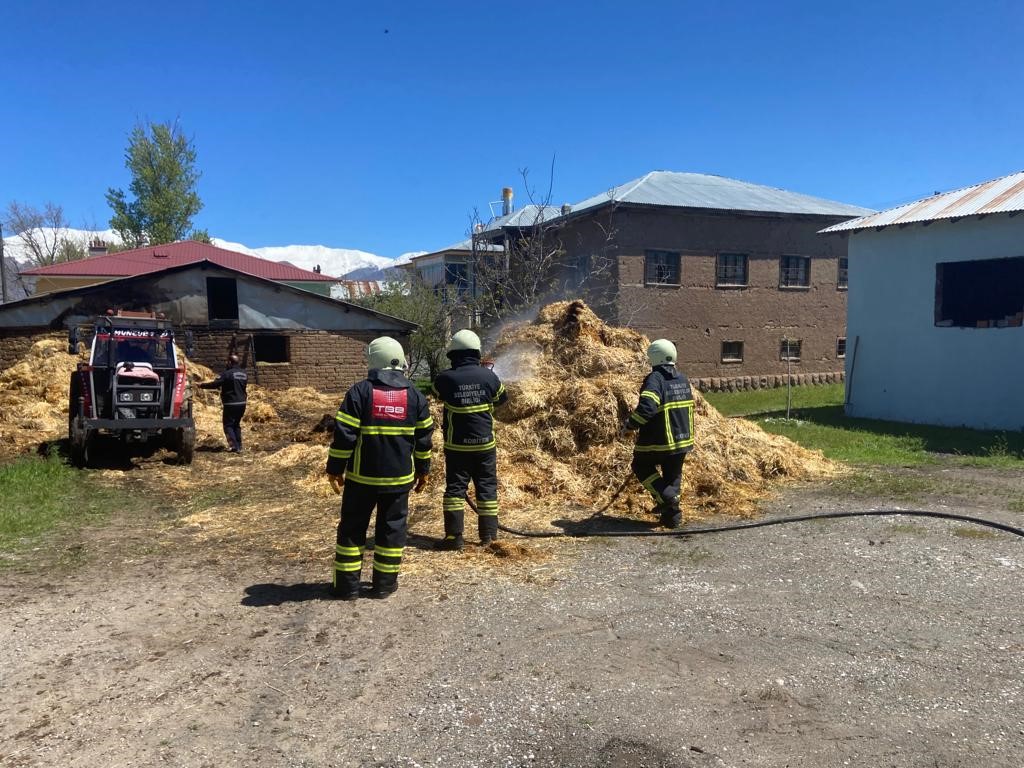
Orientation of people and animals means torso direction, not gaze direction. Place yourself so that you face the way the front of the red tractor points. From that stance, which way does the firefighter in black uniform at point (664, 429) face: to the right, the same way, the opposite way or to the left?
the opposite way

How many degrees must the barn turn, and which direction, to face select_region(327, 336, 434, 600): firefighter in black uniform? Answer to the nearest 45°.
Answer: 0° — it already faces them

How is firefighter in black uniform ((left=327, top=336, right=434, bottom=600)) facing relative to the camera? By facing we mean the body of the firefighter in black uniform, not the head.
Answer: away from the camera

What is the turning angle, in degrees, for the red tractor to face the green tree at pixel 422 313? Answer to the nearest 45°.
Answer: approximately 135° to its left

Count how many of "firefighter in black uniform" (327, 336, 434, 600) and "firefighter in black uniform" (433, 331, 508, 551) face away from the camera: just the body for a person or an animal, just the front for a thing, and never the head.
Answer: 2

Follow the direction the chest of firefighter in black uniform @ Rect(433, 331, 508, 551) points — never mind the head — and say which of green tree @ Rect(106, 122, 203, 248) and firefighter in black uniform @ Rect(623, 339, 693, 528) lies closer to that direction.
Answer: the green tree

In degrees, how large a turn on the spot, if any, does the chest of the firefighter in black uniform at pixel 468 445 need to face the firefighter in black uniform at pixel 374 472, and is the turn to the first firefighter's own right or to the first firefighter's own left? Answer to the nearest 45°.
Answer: approximately 135° to the first firefighter's own left

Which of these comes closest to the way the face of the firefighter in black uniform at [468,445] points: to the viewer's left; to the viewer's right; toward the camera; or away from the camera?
away from the camera

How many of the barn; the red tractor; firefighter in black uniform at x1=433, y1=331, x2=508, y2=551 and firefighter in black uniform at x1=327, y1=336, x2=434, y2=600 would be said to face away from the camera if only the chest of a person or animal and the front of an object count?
2

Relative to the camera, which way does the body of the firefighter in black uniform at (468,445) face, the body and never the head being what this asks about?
away from the camera
